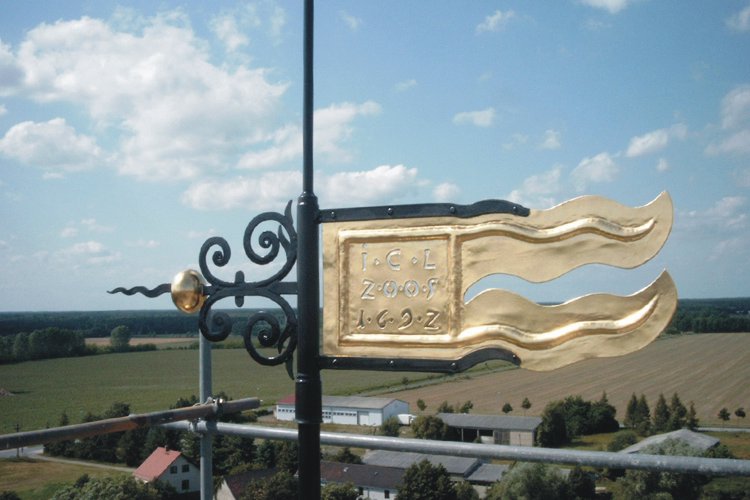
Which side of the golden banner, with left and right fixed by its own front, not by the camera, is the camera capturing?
front

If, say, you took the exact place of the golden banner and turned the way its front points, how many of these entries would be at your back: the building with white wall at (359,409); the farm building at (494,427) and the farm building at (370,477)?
3

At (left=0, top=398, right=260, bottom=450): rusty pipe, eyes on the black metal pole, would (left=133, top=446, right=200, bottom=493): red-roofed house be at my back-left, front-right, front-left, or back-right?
back-left

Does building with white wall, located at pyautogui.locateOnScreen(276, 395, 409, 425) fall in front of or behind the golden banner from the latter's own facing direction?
behind

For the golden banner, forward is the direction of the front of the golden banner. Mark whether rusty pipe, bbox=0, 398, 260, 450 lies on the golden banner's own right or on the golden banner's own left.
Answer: on the golden banner's own right

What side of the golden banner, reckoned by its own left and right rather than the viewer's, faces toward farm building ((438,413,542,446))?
back
